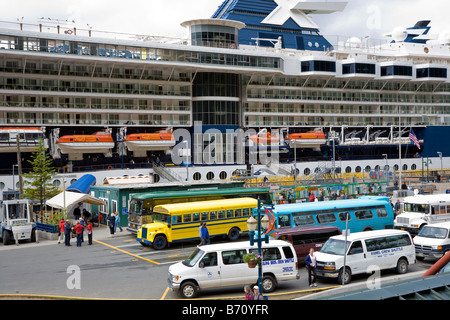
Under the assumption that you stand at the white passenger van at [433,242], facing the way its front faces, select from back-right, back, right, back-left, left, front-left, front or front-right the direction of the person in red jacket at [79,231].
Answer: front-right

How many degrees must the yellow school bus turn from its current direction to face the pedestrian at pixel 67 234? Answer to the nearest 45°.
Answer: approximately 45° to its right

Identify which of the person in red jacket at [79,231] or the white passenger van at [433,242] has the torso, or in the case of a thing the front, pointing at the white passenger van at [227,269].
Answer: the white passenger van at [433,242]

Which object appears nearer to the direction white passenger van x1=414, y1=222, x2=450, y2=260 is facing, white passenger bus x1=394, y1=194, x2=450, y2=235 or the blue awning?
the blue awning

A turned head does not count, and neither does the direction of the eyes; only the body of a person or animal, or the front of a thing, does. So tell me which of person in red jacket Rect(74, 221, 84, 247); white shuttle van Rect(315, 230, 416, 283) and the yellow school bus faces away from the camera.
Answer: the person in red jacket

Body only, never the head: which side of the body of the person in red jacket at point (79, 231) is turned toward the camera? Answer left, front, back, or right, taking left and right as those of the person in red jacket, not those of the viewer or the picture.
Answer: back

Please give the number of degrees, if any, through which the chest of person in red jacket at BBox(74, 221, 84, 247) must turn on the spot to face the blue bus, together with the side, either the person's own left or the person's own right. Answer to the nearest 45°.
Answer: approximately 135° to the person's own right
